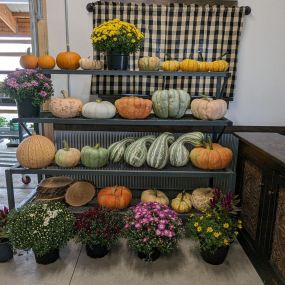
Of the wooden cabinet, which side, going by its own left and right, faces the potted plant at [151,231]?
front

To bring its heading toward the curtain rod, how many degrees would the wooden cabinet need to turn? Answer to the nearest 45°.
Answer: approximately 45° to its right

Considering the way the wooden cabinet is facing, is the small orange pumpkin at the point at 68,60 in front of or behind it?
in front

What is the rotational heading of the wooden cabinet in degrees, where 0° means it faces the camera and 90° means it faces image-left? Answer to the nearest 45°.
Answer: approximately 45°

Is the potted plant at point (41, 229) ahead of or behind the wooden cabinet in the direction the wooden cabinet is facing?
ahead

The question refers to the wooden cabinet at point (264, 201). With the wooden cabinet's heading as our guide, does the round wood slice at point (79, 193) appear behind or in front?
in front

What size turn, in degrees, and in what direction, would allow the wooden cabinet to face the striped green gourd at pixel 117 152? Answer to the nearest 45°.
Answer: approximately 45° to its right

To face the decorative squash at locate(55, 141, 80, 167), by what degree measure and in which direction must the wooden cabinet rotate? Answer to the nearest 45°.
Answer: approximately 45° to its right

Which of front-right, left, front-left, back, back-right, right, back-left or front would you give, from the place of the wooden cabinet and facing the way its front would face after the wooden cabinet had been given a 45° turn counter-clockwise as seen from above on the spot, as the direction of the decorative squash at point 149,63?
right

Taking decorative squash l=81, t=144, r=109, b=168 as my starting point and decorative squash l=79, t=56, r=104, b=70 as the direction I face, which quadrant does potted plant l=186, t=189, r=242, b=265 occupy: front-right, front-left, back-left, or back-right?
back-right

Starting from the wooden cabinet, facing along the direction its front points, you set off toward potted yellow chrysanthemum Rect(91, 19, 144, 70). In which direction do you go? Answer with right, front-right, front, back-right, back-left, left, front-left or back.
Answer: front-right

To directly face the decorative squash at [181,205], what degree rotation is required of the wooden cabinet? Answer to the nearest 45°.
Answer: approximately 45° to its right

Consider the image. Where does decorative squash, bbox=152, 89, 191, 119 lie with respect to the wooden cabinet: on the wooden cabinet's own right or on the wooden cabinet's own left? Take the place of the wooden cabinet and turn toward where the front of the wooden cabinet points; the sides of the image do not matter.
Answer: on the wooden cabinet's own right

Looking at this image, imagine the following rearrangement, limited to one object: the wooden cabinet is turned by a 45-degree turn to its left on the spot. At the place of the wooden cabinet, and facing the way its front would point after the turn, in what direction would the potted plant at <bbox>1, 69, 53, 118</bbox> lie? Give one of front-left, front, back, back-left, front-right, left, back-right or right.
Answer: right

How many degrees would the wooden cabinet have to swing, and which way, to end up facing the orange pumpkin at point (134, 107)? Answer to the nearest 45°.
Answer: approximately 45° to its right

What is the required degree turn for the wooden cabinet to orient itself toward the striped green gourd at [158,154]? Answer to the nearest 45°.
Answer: approximately 45° to its right

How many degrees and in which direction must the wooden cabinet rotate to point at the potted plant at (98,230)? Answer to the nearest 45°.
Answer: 0° — it already faces it

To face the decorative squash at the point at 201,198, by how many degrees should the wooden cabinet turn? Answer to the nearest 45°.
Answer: approximately 90° to its right

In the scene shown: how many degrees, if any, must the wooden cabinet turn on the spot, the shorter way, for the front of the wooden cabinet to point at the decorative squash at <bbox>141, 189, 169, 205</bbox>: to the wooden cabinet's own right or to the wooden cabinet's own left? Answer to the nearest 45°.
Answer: approximately 45° to the wooden cabinet's own right
